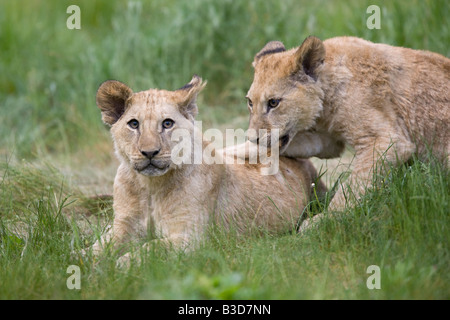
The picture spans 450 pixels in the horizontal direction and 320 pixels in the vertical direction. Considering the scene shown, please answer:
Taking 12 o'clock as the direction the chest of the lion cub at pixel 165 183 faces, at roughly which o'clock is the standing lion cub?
The standing lion cub is roughly at 7 o'clock from the lion cub.

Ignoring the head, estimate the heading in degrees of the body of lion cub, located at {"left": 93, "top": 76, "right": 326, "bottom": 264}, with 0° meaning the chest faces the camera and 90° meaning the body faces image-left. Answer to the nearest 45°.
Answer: approximately 45°
